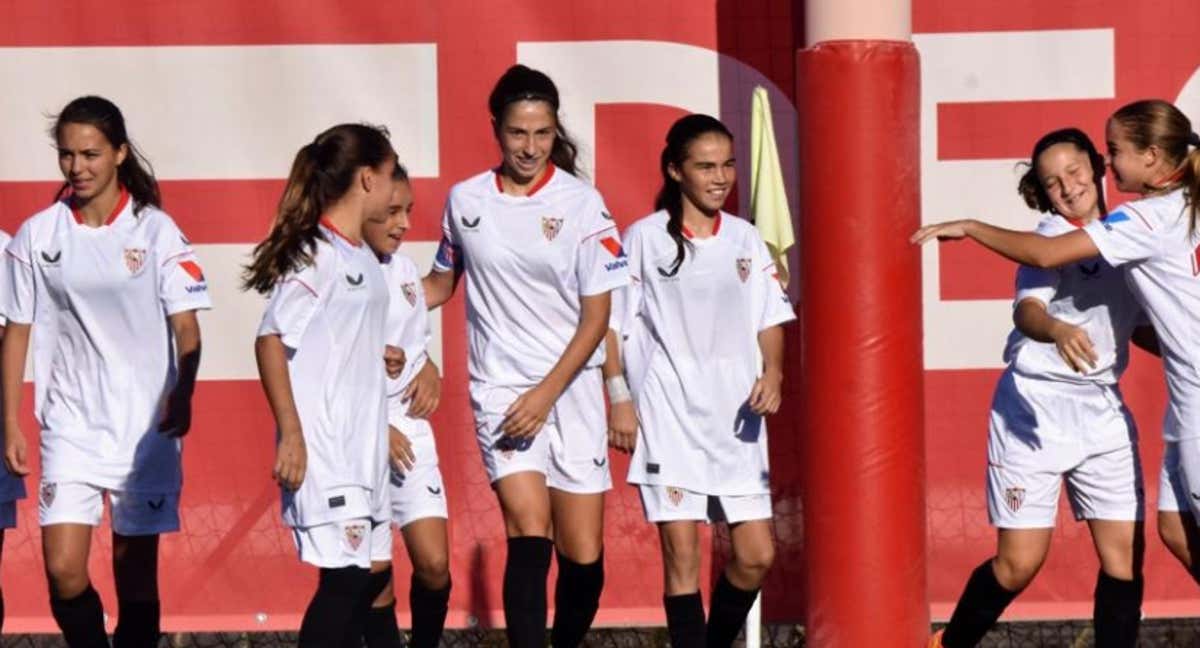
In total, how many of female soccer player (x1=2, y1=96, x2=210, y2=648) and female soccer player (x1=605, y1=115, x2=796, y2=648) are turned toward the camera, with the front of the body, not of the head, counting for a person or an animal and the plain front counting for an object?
2

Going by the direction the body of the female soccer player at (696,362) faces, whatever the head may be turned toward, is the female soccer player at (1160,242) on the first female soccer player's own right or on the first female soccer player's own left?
on the first female soccer player's own left

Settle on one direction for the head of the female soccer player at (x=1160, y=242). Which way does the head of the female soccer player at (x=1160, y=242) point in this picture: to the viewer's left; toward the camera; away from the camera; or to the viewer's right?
to the viewer's left

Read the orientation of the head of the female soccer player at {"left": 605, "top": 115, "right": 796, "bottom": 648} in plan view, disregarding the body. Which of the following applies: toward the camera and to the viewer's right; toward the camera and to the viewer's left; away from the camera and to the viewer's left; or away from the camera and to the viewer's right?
toward the camera and to the viewer's right

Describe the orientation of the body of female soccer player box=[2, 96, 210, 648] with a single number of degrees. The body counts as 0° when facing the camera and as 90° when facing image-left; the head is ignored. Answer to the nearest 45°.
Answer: approximately 0°

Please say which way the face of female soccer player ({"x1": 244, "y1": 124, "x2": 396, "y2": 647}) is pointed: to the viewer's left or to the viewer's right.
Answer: to the viewer's right

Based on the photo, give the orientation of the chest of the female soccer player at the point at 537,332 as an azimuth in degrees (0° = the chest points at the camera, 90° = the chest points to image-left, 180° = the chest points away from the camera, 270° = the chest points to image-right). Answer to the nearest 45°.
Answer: approximately 0°

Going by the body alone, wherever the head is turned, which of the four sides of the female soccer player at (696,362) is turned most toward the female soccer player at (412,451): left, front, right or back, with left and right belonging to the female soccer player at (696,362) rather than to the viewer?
right
